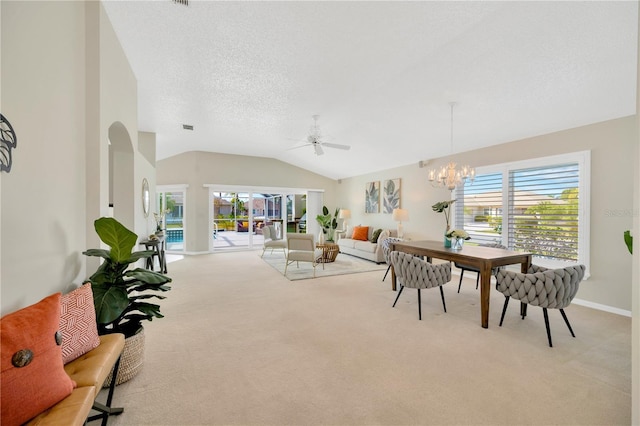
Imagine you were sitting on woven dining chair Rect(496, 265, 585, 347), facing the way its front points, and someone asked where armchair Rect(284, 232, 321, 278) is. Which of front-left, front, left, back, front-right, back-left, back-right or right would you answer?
front-left

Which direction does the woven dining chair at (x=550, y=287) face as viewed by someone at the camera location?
facing away from the viewer and to the left of the viewer

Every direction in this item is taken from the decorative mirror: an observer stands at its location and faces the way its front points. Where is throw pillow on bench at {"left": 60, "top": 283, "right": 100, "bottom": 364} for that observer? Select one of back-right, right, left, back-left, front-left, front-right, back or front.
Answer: right

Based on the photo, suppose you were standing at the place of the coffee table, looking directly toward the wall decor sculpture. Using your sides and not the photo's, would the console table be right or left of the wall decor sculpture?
right

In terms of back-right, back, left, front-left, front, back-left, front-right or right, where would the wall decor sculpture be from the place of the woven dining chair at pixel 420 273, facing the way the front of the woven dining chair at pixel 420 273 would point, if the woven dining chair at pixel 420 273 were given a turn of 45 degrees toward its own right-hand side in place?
back-right

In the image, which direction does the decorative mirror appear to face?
to the viewer's right

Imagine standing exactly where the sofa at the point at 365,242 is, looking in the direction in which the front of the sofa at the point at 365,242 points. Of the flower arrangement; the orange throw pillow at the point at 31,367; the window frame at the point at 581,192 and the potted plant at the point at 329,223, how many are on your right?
1

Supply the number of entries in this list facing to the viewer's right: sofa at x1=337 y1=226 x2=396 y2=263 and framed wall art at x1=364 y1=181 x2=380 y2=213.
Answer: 0

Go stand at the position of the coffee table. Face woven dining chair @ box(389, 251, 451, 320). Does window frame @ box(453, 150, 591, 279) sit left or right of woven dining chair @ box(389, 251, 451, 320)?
left

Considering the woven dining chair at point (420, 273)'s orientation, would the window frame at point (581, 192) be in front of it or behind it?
in front

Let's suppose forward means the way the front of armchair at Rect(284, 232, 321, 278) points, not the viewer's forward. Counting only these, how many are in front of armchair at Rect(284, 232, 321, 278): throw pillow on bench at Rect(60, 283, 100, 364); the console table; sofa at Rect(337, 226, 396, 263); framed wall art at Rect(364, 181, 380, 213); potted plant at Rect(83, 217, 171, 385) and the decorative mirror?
2

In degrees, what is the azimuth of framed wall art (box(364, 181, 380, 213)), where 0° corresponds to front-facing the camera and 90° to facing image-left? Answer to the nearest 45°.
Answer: approximately 45°

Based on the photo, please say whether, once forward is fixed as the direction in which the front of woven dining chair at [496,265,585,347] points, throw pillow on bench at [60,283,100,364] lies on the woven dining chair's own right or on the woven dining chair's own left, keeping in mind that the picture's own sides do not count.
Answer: on the woven dining chair's own left

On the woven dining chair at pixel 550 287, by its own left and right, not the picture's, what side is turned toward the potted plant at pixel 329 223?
front

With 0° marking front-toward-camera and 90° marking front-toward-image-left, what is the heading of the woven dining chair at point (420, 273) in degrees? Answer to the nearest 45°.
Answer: approximately 225°
